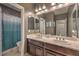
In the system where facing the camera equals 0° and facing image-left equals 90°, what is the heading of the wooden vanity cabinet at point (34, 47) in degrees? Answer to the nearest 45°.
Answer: approximately 45°

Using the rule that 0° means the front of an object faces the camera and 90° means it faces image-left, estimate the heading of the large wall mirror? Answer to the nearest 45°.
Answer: approximately 45°

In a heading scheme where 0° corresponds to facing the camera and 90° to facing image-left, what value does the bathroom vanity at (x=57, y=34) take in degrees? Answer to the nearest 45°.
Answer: approximately 45°

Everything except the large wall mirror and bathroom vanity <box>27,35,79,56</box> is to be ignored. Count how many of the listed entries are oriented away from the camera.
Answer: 0
